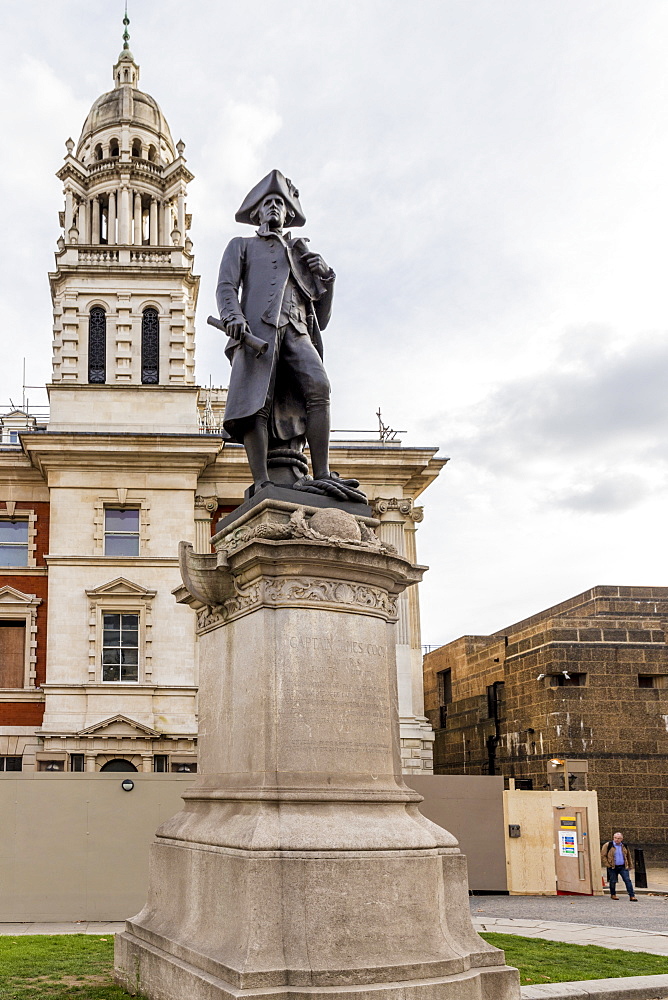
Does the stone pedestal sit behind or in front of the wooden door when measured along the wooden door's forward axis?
in front

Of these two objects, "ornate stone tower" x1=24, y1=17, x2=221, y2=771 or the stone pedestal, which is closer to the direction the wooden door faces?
the stone pedestal

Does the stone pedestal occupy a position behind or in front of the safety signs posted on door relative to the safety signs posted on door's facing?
in front

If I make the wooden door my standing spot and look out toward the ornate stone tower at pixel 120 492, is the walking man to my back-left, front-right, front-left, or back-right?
back-left

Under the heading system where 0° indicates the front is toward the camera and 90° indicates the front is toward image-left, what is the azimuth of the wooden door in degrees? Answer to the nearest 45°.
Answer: approximately 0°

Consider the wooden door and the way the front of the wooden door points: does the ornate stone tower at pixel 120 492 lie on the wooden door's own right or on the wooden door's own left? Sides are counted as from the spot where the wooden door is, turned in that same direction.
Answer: on the wooden door's own right
